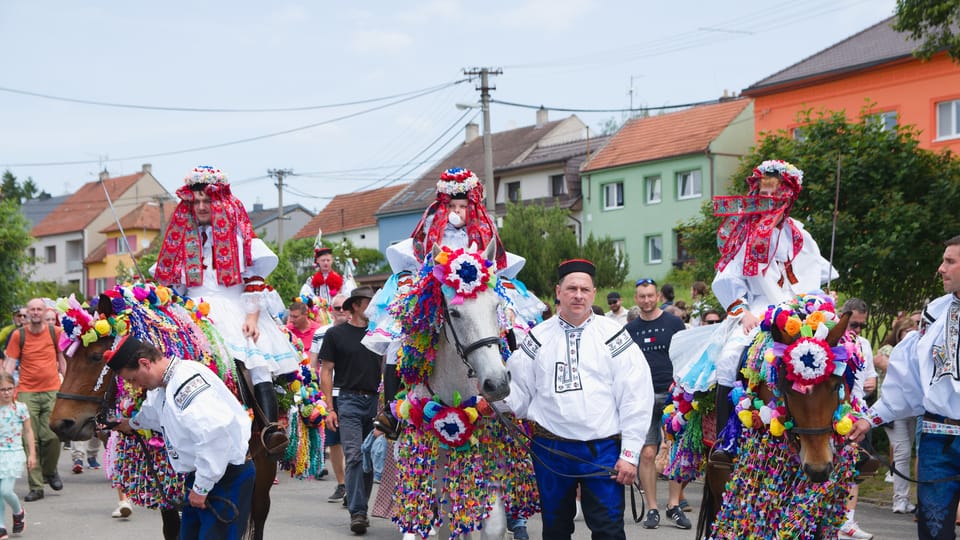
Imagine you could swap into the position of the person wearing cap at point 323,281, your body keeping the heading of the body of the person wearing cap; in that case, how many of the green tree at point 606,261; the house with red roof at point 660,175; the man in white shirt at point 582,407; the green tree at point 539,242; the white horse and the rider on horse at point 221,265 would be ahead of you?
3

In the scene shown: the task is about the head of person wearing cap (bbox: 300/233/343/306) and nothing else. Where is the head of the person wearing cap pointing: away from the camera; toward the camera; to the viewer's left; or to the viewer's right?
toward the camera

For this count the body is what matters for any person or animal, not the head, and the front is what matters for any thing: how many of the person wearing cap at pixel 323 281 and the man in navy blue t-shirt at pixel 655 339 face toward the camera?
2

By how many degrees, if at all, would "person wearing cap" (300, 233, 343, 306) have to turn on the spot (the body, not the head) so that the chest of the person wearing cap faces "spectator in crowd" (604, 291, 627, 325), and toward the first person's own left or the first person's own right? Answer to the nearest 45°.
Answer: approximately 45° to the first person's own left

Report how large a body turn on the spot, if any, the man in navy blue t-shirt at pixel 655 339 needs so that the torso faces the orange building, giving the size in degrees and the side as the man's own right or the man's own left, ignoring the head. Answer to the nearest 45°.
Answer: approximately 180°

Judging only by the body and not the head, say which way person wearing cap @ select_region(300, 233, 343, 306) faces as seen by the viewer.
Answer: toward the camera

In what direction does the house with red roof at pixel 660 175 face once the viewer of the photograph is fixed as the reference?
facing the viewer and to the left of the viewer

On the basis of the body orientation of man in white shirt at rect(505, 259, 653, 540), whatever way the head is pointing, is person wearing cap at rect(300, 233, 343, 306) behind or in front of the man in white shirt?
behind

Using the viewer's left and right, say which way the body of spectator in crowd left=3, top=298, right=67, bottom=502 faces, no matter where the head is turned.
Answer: facing the viewer

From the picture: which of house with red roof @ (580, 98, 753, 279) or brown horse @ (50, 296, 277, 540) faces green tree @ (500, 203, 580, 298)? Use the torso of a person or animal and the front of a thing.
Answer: the house with red roof

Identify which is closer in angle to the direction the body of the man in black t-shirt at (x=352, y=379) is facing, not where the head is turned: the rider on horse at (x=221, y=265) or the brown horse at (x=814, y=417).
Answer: the brown horse

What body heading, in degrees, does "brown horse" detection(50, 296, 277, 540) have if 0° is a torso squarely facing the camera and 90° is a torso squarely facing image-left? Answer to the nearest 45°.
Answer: approximately 45°

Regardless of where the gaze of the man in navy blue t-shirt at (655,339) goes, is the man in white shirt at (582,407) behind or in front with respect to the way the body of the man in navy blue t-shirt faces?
in front

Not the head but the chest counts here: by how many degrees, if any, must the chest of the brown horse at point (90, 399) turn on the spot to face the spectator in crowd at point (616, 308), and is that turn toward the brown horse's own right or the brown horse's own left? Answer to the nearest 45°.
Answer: approximately 180°

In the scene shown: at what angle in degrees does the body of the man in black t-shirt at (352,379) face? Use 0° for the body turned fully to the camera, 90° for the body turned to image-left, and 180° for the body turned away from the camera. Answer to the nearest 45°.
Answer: approximately 315°

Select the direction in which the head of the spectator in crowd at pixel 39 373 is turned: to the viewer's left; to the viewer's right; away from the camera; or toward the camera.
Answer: toward the camera
